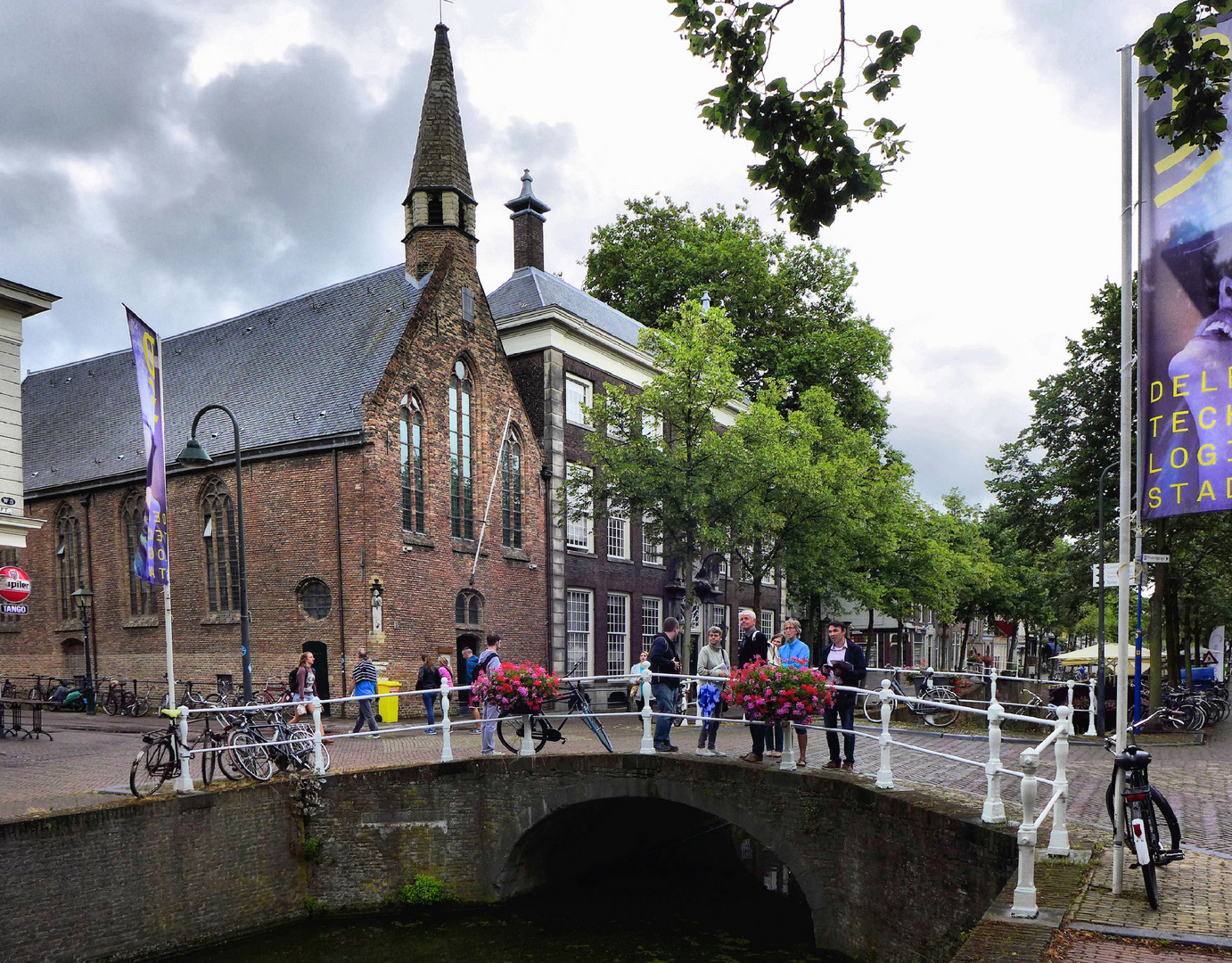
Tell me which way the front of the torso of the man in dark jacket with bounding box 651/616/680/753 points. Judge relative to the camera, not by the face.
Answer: to the viewer's right

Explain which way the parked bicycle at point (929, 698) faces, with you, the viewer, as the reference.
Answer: facing to the left of the viewer

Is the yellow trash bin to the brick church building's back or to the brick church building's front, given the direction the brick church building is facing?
to the front

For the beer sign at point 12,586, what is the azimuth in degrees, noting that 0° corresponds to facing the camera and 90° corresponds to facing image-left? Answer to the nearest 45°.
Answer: approximately 0°

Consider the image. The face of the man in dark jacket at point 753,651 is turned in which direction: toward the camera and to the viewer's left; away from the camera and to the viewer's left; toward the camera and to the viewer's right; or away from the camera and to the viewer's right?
toward the camera and to the viewer's left
